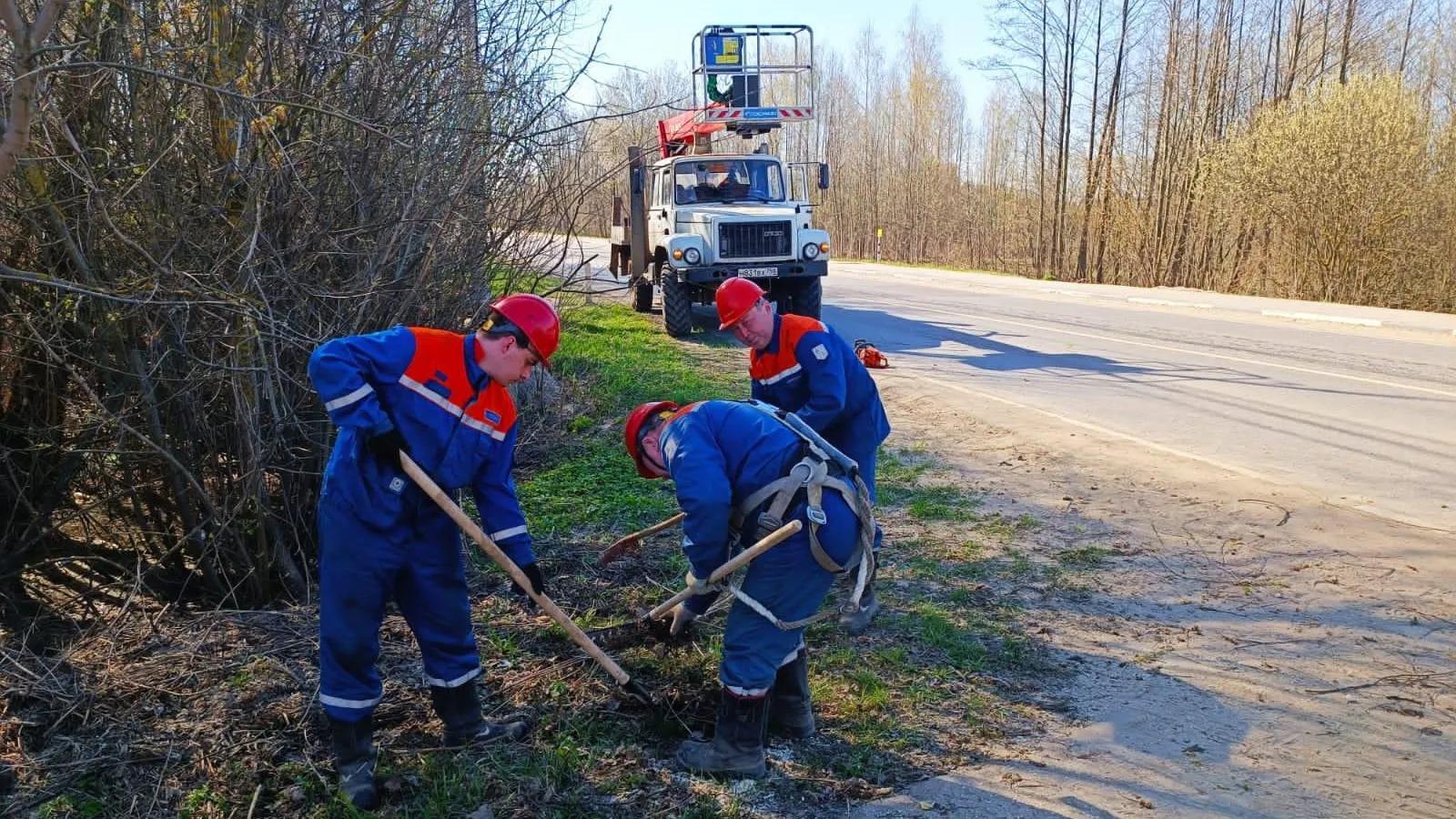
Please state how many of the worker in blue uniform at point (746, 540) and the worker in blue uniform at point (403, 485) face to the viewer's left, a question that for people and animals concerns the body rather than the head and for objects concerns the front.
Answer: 1

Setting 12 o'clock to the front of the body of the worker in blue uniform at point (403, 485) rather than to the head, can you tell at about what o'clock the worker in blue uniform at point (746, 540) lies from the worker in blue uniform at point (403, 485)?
the worker in blue uniform at point (746, 540) is roughly at 11 o'clock from the worker in blue uniform at point (403, 485).

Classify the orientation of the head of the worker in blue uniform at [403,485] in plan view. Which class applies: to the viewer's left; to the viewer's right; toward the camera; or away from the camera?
to the viewer's right

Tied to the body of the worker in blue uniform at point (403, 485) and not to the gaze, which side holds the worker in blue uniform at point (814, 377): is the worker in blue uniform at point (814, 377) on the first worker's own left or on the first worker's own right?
on the first worker's own left

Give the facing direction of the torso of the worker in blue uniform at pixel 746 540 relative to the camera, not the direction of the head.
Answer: to the viewer's left

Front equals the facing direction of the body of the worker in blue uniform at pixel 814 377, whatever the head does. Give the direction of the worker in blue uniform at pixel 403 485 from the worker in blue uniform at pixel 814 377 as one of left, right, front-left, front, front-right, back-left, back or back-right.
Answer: front

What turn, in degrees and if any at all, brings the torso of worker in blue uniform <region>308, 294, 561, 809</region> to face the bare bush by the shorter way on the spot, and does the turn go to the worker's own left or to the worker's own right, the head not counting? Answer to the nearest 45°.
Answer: approximately 180°

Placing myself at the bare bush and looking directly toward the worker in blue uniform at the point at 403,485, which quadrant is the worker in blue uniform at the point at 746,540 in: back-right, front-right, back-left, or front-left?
front-left

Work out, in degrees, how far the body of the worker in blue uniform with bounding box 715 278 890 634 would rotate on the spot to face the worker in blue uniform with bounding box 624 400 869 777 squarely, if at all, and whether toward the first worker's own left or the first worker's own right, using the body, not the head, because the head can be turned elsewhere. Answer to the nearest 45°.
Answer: approximately 45° to the first worker's own left

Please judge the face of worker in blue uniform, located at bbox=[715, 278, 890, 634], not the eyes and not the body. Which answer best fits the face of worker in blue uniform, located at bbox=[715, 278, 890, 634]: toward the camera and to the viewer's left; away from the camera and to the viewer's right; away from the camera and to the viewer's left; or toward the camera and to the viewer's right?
toward the camera and to the viewer's left

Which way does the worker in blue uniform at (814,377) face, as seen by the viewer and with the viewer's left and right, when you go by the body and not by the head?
facing the viewer and to the left of the viewer

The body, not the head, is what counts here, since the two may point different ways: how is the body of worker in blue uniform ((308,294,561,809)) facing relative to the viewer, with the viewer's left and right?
facing the viewer and to the right of the viewer

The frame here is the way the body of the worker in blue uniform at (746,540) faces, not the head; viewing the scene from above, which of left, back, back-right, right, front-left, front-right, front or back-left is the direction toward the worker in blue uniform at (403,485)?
front
